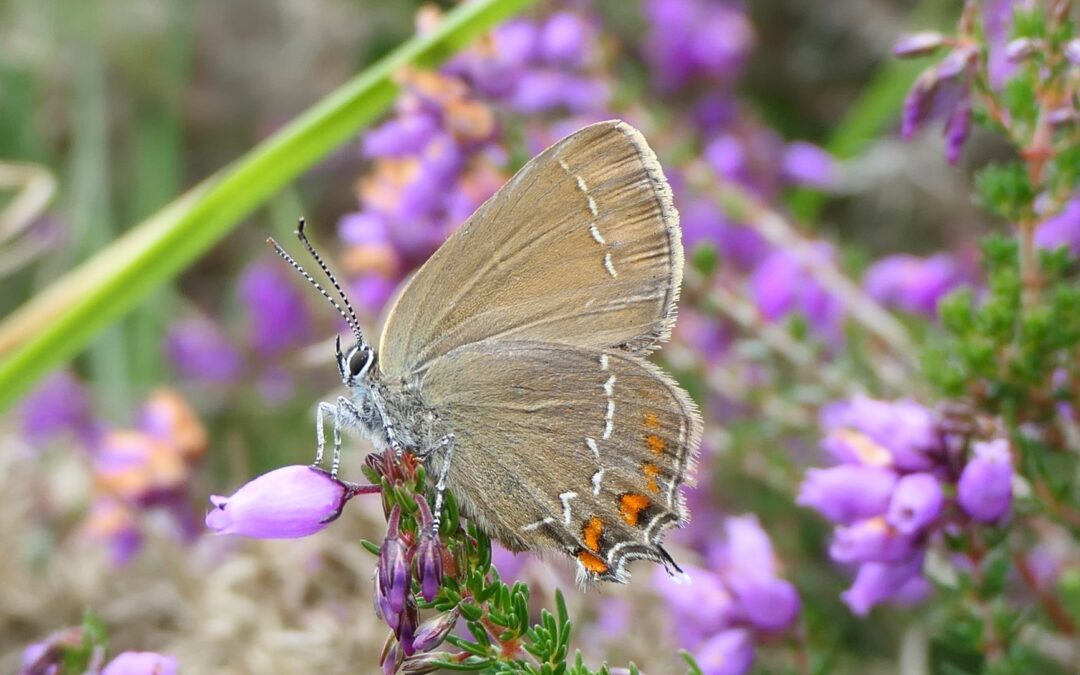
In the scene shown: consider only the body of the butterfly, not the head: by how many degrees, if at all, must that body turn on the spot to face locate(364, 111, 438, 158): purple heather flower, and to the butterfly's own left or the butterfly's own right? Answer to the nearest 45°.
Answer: approximately 90° to the butterfly's own right

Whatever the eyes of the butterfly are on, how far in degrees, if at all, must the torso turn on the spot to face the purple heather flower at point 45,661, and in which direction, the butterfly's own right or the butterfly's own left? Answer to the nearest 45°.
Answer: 0° — it already faces it

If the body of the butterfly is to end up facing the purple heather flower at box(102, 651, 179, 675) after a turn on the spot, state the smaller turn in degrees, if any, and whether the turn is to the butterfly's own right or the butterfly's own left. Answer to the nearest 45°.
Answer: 0° — it already faces it

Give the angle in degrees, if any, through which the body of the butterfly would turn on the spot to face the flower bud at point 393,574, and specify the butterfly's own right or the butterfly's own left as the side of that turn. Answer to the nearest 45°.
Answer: approximately 45° to the butterfly's own left

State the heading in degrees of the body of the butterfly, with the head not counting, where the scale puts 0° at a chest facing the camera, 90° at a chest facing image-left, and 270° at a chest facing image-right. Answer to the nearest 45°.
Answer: approximately 90°

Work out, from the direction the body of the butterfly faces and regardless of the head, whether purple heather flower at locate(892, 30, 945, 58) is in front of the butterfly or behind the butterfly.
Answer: behind

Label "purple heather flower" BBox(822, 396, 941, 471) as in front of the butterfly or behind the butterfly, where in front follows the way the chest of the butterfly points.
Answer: behind

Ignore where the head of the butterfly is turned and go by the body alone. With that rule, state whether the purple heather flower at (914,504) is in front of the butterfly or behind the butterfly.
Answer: behind

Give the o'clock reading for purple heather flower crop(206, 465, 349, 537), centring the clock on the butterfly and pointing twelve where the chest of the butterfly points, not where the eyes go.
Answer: The purple heather flower is roughly at 11 o'clock from the butterfly.

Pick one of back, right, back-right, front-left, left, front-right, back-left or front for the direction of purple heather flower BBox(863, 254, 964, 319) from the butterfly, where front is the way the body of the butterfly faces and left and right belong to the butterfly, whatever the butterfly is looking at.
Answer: back-right

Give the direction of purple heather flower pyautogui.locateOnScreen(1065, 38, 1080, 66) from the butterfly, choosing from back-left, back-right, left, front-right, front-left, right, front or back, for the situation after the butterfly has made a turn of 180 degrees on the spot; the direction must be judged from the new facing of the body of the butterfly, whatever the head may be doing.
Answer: front
